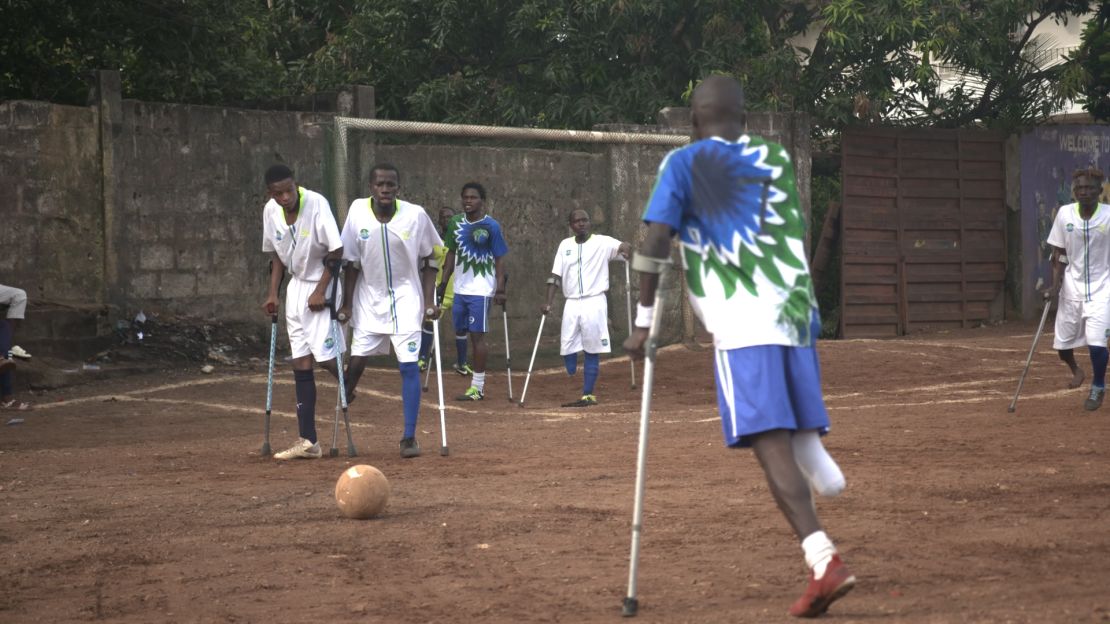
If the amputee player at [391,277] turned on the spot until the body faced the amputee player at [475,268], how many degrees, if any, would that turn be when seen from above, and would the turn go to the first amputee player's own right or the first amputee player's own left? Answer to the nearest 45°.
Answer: approximately 180°

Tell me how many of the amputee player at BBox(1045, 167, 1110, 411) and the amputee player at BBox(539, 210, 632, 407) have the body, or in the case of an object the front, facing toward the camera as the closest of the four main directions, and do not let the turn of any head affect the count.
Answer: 2

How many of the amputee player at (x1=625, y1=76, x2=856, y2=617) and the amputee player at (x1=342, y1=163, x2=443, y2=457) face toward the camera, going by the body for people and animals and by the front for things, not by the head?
1

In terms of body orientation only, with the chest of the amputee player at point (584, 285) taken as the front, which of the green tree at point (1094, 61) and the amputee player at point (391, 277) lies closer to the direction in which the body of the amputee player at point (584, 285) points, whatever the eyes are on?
the amputee player

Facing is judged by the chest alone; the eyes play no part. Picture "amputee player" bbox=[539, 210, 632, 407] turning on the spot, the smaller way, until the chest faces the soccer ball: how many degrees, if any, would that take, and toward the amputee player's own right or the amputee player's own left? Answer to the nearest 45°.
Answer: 0° — they already face it

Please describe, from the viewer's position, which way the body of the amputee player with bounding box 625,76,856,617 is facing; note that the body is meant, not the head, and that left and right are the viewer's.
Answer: facing away from the viewer and to the left of the viewer

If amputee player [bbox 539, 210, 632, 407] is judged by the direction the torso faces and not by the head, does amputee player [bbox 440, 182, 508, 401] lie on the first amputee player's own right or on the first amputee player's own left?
on the first amputee player's own right

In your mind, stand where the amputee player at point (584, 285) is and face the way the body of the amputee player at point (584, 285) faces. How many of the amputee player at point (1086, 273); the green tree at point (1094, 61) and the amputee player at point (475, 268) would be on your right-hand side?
1

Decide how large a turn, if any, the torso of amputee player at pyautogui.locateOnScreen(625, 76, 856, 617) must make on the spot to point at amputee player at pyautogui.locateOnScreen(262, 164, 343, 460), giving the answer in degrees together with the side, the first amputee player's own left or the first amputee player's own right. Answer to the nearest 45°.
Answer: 0° — they already face them

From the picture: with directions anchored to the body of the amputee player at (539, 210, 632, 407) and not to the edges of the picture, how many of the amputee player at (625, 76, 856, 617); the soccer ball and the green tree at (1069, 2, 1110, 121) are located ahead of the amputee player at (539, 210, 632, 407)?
2

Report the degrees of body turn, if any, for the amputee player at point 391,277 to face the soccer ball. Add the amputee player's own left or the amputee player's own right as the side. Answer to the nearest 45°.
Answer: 0° — they already face it

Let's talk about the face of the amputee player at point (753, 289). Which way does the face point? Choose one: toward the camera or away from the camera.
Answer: away from the camera

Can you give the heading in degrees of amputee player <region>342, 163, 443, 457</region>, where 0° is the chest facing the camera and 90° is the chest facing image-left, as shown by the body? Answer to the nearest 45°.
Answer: approximately 0°
